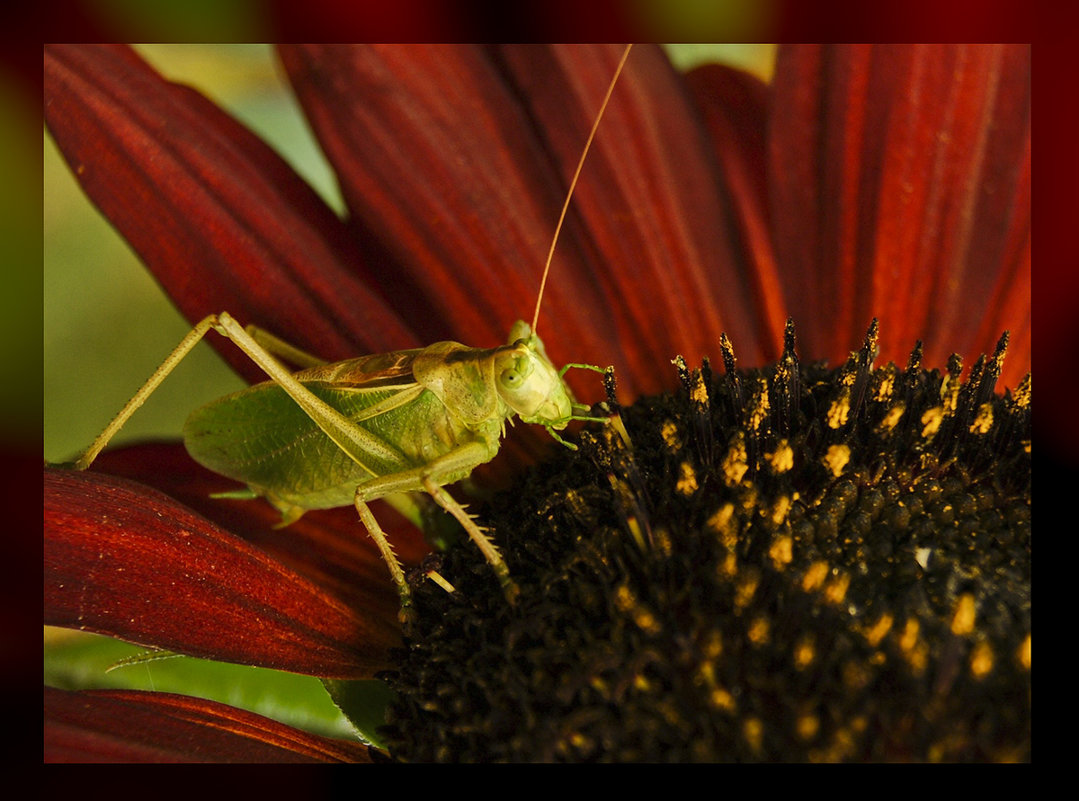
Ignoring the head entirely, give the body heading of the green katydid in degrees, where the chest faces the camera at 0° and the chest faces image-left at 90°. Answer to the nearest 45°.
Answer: approximately 270°

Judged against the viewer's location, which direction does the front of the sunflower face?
facing the viewer
